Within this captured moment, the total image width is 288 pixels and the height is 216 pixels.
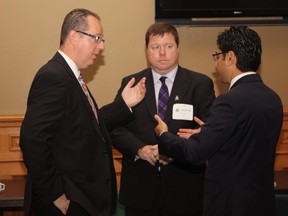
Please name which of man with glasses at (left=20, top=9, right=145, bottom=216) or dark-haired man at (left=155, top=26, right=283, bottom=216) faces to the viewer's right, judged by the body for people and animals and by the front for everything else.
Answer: the man with glasses

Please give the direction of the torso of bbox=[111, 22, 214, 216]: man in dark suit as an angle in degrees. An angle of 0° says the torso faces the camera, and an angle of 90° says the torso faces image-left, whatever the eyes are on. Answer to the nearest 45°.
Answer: approximately 0°

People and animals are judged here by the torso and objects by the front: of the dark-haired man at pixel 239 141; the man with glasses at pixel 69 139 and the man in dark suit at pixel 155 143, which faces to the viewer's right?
the man with glasses

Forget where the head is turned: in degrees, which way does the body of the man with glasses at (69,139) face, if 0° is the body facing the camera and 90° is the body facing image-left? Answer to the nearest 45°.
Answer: approximately 270°

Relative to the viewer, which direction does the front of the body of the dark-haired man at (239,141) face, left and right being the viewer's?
facing away from the viewer and to the left of the viewer

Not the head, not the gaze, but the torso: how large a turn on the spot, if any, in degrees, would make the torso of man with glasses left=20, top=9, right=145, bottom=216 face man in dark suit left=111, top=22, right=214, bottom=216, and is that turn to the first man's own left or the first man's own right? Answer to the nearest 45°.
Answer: approximately 45° to the first man's own left

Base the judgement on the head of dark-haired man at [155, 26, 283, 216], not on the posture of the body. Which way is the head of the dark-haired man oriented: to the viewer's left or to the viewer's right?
to the viewer's left

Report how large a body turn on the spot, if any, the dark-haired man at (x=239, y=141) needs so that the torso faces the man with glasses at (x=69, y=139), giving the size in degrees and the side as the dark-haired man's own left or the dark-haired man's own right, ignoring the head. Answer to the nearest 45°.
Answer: approximately 45° to the dark-haired man's own left

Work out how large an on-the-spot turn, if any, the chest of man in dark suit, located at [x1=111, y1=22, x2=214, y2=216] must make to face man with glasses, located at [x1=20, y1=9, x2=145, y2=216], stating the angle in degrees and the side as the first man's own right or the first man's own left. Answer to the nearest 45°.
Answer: approximately 45° to the first man's own right

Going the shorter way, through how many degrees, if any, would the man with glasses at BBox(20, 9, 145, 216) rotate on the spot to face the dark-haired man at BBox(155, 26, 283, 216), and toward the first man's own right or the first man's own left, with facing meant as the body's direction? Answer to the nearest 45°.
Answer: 0° — they already face them

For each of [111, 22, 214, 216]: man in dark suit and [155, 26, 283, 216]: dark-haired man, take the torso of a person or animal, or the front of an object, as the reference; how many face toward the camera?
1

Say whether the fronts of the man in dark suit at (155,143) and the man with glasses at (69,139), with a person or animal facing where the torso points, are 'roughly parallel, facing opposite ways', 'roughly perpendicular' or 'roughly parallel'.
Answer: roughly perpendicular

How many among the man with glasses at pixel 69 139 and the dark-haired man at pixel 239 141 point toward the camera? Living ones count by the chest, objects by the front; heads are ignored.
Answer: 0
